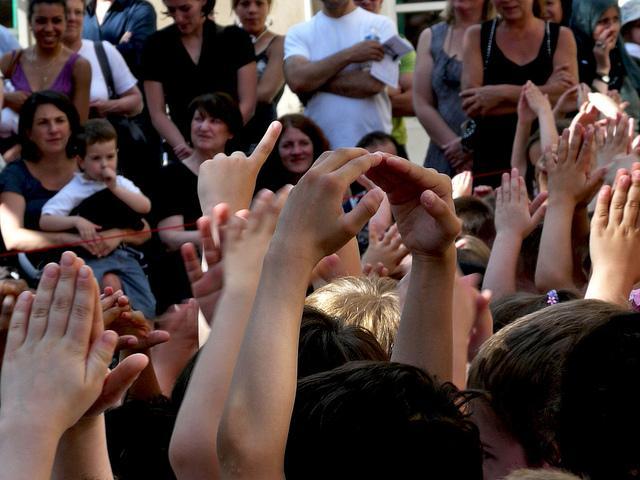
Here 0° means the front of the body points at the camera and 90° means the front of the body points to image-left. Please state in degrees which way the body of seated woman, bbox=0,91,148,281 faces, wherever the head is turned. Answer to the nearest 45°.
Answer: approximately 315°

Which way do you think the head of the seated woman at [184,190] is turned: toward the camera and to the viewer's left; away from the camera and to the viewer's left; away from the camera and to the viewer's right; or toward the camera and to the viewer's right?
toward the camera and to the viewer's right

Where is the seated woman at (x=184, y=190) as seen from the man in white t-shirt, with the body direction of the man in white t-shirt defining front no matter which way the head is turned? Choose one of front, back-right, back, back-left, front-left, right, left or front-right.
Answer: front-right

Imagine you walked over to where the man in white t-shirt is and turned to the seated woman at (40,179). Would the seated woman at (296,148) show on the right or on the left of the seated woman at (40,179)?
left

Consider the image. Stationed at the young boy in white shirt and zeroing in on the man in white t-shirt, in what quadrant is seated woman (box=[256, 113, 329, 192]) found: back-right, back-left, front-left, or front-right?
front-right

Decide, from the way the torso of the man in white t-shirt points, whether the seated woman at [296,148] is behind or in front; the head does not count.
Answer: in front

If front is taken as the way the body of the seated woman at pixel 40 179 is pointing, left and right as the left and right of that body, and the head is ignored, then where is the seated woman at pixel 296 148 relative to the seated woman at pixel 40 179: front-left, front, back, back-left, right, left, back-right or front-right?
front-left

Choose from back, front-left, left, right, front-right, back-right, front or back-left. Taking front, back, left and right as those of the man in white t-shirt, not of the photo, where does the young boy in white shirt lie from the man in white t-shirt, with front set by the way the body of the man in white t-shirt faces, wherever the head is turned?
front-right

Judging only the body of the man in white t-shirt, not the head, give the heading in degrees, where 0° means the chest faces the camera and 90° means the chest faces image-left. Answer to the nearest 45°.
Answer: approximately 0°

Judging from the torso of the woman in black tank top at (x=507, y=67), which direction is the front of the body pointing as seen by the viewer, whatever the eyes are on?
toward the camera
